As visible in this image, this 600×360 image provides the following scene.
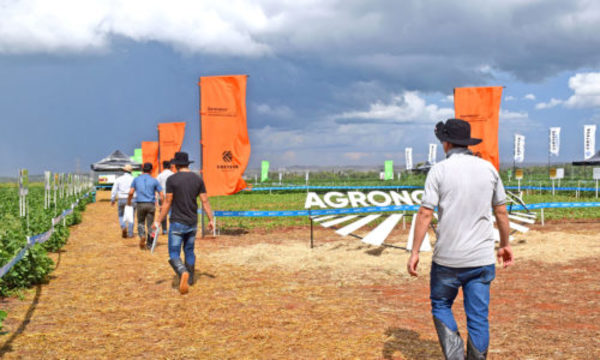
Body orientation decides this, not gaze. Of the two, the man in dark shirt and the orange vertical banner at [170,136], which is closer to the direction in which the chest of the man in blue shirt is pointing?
the orange vertical banner

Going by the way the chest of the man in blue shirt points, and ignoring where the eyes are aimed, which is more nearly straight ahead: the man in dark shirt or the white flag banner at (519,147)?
the white flag banner

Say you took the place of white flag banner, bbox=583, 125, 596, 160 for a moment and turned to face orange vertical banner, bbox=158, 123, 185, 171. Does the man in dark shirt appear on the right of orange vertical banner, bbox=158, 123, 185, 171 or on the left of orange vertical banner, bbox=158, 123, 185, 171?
left

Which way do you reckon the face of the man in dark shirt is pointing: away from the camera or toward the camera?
away from the camera

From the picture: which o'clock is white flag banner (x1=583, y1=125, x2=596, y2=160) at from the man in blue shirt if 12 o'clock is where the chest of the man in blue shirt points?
The white flag banner is roughly at 2 o'clock from the man in blue shirt.

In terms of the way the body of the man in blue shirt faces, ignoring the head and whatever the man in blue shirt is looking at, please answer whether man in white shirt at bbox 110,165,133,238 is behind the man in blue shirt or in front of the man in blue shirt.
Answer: in front

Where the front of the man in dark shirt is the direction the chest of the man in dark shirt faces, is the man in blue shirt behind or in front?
in front

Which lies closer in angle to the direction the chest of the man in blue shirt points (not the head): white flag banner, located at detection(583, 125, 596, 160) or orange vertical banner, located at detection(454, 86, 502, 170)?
the white flag banner

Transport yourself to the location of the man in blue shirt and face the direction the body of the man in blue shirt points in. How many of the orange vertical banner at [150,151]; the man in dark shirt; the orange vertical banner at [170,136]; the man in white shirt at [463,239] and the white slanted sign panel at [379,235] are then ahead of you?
2

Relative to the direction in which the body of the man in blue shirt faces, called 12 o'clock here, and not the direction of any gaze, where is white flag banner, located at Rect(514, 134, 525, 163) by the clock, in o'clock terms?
The white flag banner is roughly at 2 o'clock from the man in blue shirt.

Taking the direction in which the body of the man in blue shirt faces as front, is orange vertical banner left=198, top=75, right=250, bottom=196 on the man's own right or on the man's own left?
on the man's own right

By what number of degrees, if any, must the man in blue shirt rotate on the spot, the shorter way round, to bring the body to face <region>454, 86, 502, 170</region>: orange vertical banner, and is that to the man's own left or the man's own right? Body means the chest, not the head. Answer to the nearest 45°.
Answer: approximately 90° to the man's own right

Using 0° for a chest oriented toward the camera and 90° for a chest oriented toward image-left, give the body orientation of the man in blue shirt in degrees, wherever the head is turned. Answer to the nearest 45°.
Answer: approximately 180°

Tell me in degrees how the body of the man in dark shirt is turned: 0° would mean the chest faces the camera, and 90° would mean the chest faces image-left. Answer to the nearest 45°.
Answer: approximately 180°

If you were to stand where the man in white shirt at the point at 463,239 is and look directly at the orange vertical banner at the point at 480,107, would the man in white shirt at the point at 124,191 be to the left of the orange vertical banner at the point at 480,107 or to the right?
left

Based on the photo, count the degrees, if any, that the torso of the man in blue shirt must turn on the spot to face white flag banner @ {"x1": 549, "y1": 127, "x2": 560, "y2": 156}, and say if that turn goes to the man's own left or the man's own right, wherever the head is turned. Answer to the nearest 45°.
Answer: approximately 45° to the man's own right
